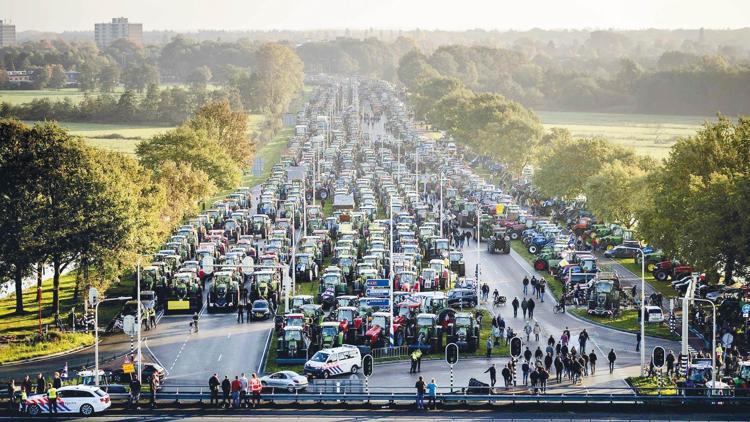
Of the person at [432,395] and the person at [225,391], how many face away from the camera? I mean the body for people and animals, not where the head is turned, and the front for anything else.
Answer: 2

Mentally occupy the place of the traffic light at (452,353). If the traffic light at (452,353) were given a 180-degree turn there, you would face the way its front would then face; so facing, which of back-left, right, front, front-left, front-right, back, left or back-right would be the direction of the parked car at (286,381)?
left

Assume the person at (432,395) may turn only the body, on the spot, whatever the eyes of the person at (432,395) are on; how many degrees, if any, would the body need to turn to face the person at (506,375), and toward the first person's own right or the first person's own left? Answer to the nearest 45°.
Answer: approximately 45° to the first person's own right

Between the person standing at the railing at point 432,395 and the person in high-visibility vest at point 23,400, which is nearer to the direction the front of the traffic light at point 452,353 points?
the person standing at the railing

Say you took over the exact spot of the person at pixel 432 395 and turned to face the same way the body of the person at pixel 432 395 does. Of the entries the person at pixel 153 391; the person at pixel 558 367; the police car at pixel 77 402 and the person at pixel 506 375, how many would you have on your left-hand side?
2

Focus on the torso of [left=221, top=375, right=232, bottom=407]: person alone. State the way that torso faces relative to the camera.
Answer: away from the camera

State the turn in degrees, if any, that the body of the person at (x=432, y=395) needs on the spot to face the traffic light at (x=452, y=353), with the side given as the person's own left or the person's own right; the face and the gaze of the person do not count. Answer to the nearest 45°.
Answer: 0° — they already face it

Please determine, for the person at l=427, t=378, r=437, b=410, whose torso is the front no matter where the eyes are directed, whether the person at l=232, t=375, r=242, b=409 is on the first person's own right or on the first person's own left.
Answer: on the first person's own left

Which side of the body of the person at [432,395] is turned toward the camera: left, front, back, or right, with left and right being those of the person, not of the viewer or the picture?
back

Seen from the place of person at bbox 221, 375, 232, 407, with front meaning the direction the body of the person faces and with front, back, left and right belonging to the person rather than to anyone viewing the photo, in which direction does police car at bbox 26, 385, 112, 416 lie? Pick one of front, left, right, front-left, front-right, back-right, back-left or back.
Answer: left
